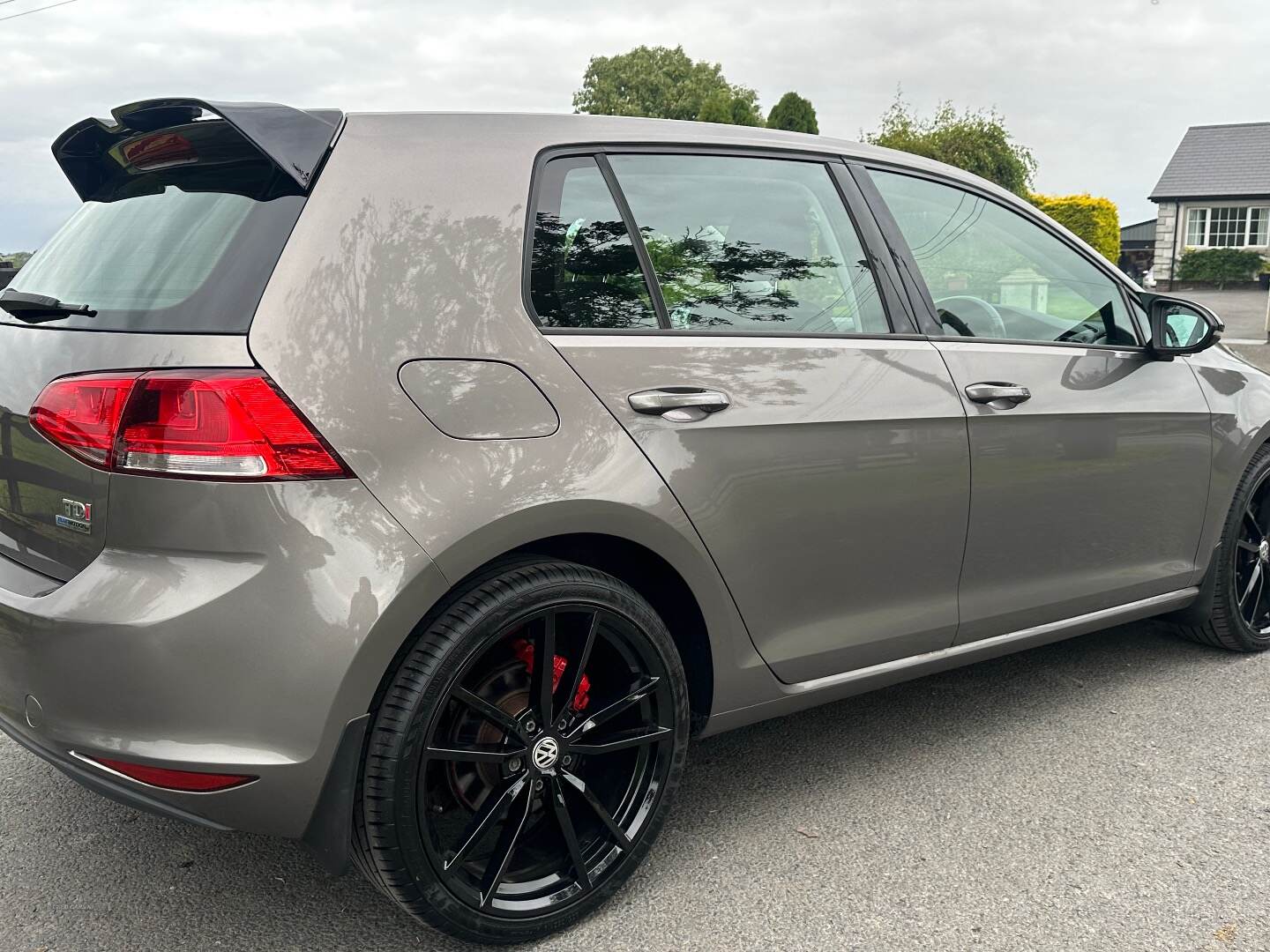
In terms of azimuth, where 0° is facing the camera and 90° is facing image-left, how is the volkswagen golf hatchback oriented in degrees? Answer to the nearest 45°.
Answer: approximately 225°

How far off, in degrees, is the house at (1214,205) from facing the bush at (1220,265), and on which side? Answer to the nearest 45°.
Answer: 0° — it already faces it
